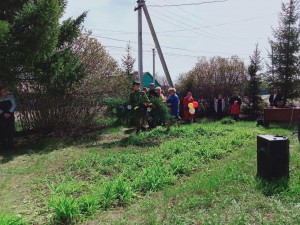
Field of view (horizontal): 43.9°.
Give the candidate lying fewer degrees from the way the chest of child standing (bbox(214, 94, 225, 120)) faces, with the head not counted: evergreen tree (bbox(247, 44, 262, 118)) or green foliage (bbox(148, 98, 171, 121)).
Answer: the green foliage

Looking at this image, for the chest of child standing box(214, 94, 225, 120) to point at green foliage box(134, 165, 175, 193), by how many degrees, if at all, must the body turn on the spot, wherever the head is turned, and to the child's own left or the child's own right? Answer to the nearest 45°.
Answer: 0° — they already face it

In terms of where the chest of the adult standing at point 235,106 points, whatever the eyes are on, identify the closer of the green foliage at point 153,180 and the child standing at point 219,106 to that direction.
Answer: the green foliage

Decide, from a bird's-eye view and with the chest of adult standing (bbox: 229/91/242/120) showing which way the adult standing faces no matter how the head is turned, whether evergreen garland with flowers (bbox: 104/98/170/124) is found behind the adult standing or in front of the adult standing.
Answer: in front

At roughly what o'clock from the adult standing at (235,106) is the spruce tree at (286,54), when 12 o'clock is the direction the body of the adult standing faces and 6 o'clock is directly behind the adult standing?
The spruce tree is roughly at 8 o'clock from the adult standing.

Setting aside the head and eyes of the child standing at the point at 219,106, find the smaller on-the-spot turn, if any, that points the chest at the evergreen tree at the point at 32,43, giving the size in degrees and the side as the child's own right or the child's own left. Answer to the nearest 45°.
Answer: approximately 45° to the child's own right

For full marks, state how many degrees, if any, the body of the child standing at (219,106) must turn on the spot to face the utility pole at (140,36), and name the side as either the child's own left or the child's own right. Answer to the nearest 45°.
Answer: approximately 90° to the child's own right

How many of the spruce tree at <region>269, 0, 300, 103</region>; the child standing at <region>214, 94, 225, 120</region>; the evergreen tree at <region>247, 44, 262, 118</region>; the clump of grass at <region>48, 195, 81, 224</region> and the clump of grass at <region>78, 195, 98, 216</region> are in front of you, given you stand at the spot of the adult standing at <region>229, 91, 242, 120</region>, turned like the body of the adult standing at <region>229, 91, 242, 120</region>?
2

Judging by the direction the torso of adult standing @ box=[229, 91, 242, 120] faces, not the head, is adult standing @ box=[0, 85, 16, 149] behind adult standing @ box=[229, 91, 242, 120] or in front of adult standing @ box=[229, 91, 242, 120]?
in front

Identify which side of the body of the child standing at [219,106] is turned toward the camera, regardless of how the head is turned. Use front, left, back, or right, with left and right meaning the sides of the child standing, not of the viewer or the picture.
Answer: front

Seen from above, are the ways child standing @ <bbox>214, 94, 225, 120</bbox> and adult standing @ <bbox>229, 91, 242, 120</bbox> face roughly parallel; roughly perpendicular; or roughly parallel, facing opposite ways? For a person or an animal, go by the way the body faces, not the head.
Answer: roughly parallel

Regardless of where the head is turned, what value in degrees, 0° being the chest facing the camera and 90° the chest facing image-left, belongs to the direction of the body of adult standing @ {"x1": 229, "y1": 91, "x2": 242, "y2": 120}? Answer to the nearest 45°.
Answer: approximately 0°

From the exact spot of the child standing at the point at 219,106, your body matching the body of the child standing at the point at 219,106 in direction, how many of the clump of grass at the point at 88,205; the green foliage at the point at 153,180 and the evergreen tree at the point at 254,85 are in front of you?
2

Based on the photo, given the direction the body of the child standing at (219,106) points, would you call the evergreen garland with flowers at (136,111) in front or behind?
in front

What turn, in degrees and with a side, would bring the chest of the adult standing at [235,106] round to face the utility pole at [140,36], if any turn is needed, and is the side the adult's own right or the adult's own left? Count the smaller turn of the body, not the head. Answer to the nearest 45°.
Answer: approximately 90° to the adult's own right

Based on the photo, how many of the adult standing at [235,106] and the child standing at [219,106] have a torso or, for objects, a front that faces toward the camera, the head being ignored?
2

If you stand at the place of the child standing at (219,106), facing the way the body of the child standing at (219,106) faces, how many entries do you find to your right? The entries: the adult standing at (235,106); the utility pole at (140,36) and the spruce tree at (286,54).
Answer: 1
